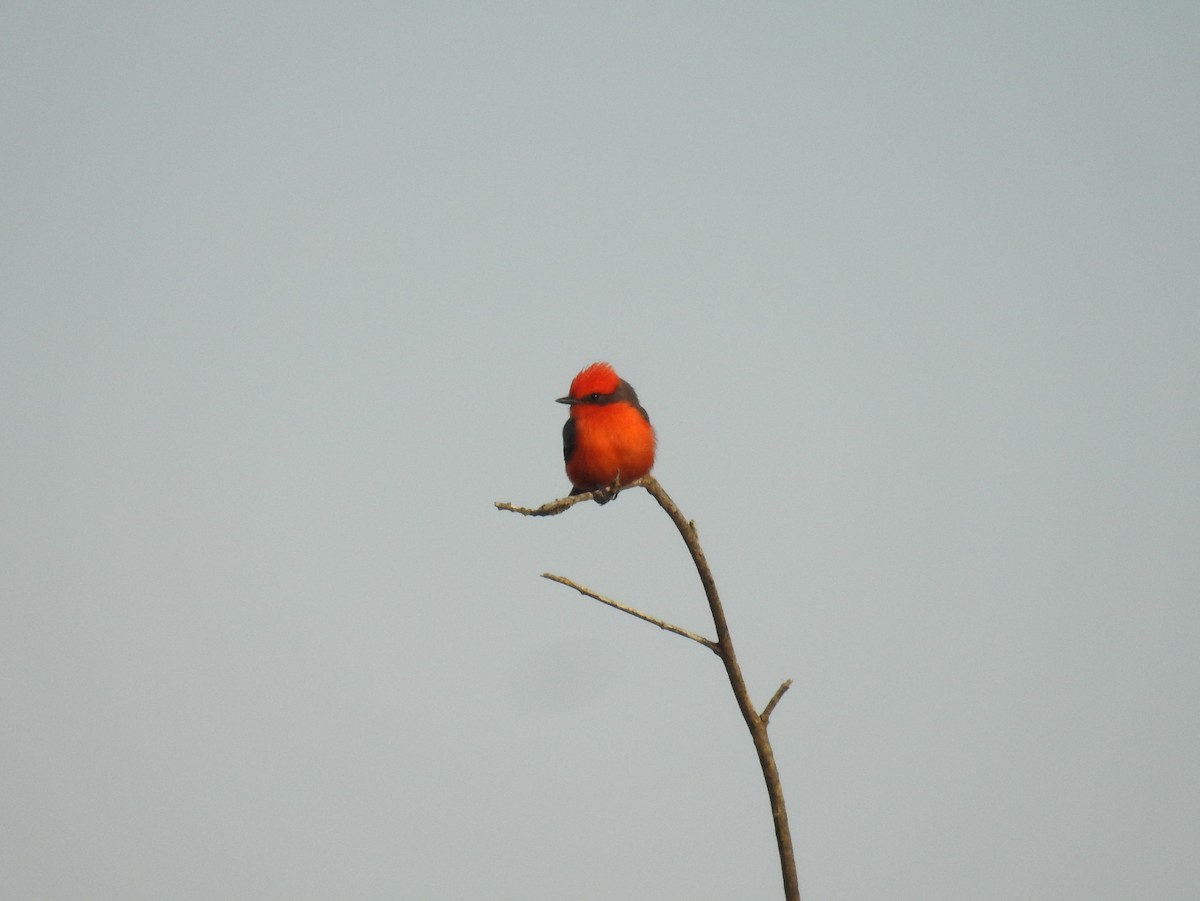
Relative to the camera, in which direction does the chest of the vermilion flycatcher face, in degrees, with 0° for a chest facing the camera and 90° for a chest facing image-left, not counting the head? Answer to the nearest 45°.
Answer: approximately 0°
